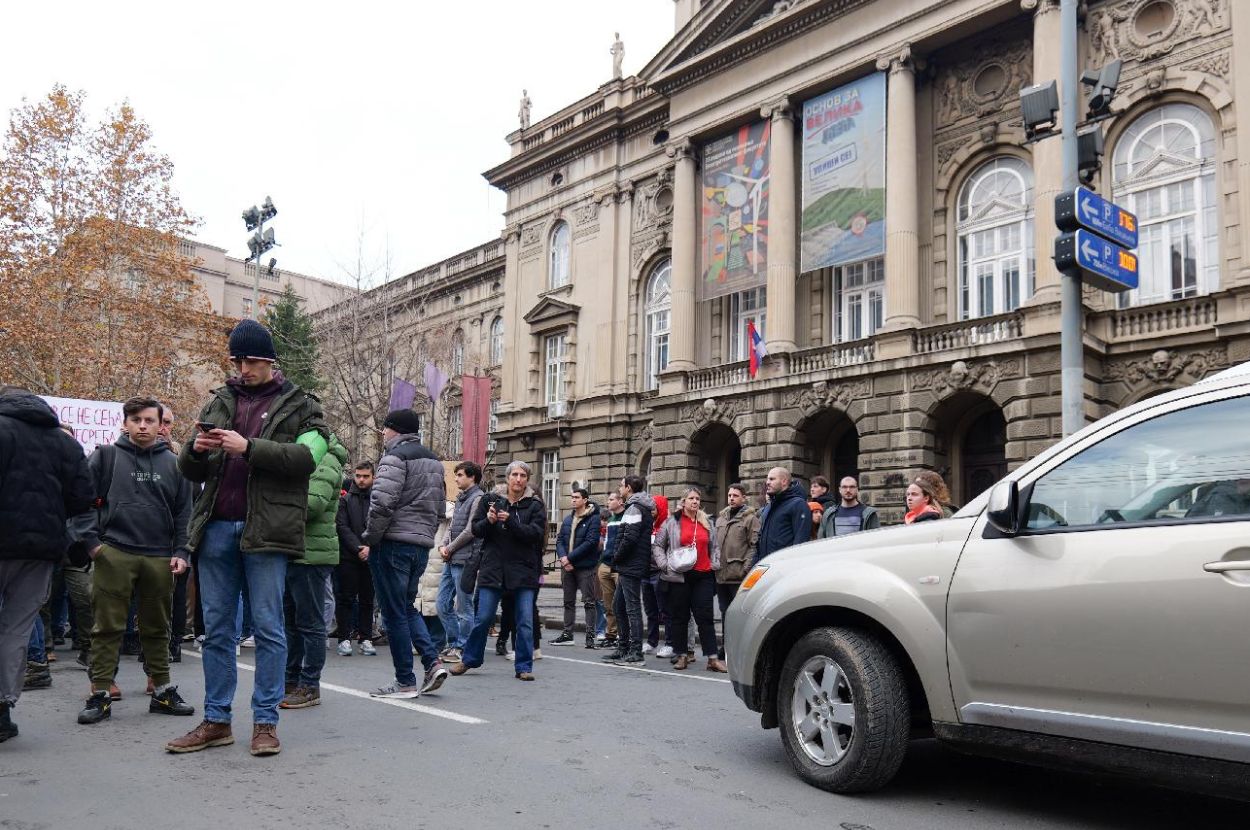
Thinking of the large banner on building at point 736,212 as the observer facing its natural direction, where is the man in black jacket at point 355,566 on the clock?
The man in black jacket is roughly at 11 o'clock from the large banner on building.

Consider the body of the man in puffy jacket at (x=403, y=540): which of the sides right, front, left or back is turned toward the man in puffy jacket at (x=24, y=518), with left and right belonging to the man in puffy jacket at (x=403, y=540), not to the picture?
left

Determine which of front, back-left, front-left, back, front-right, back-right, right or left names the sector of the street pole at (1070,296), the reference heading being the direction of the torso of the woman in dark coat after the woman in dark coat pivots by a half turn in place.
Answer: right

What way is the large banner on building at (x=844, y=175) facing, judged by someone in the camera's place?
facing the viewer and to the left of the viewer

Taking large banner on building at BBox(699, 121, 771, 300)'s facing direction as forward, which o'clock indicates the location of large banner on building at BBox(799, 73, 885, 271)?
large banner on building at BBox(799, 73, 885, 271) is roughly at 9 o'clock from large banner on building at BBox(699, 121, 771, 300).

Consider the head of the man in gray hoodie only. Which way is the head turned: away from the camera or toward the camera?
toward the camera

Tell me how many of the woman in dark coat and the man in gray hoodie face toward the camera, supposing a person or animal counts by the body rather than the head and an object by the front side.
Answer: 2

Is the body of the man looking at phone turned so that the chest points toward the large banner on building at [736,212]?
no

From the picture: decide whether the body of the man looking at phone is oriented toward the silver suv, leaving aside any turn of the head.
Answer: no

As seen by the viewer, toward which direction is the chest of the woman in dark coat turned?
toward the camera

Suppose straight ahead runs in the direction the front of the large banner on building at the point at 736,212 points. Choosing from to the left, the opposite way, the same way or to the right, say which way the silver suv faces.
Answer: to the right

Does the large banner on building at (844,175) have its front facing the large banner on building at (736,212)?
no

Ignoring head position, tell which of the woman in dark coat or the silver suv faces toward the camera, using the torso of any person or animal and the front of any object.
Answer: the woman in dark coat

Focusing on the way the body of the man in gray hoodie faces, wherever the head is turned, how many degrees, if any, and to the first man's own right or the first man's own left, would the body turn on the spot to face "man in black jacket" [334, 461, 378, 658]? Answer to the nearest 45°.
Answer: approximately 135° to the first man's own left

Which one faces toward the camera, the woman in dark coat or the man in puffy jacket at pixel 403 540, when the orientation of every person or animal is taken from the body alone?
the woman in dark coat

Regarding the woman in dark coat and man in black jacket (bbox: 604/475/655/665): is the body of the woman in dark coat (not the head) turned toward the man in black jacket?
no
